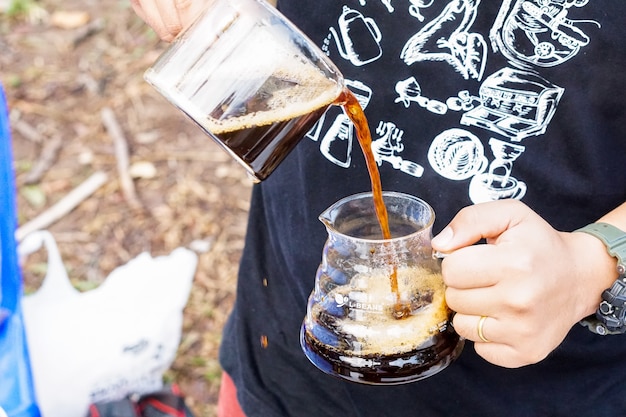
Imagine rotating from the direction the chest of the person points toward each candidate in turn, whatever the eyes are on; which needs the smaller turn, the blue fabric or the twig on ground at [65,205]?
the blue fabric

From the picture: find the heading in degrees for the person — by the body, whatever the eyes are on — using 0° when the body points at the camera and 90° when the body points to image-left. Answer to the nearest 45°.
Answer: approximately 0°

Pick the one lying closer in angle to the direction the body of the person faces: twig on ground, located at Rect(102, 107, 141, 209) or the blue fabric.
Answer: the blue fabric

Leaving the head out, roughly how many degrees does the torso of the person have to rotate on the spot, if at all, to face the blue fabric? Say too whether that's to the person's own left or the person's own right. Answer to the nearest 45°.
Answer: approximately 90° to the person's own right

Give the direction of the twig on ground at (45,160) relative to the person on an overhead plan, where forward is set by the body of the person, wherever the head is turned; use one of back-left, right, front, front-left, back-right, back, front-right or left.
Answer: back-right

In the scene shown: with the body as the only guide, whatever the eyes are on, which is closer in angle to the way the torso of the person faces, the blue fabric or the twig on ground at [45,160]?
the blue fabric

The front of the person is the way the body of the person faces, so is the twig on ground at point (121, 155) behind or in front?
behind
